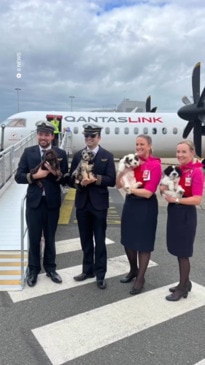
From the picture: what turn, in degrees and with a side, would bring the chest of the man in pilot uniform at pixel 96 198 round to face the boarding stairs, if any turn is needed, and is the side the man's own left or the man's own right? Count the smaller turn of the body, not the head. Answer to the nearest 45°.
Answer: approximately 135° to the man's own right

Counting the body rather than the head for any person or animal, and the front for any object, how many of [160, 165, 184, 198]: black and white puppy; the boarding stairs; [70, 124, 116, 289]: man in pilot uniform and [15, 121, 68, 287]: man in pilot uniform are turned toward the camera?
4

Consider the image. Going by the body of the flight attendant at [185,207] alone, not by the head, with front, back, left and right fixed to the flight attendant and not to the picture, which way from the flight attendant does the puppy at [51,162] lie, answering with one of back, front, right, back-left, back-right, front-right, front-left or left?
front-right

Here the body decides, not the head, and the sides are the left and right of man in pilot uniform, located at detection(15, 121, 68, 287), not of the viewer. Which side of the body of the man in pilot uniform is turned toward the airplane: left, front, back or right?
back

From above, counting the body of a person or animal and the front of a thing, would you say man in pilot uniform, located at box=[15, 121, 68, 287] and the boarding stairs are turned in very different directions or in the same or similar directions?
same or similar directions

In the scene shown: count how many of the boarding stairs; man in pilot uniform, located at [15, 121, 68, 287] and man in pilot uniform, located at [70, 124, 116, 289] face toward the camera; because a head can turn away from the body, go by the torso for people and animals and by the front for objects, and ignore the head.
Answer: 3

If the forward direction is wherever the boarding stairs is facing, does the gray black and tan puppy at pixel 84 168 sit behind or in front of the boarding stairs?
in front

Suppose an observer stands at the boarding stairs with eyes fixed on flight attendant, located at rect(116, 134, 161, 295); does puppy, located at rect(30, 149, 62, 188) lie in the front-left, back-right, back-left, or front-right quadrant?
front-right

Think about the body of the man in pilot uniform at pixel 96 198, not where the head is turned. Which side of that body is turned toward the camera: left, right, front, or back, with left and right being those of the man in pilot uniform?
front

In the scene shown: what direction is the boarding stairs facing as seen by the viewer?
toward the camera

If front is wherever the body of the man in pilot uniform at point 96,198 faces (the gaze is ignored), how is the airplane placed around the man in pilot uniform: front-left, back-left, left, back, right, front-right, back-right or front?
back

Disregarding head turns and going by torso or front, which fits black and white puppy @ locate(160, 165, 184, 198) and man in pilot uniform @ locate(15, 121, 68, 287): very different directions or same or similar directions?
same or similar directions

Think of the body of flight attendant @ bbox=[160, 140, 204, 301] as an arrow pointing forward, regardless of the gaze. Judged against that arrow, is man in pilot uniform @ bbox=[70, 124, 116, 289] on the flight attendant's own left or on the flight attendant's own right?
on the flight attendant's own right

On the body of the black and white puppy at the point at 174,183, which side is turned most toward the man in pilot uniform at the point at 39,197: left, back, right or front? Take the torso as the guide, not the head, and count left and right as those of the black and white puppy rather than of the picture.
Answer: right
